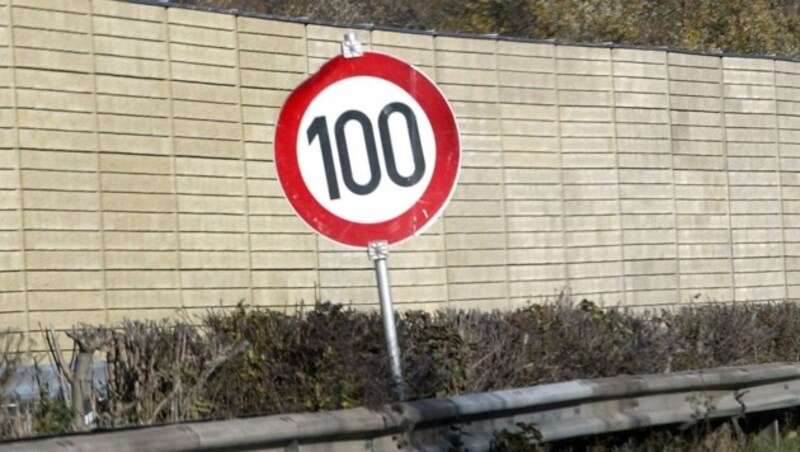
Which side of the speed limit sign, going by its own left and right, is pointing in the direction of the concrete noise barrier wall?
back

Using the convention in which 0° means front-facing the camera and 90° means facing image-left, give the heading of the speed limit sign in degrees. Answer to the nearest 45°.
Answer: approximately 0°
